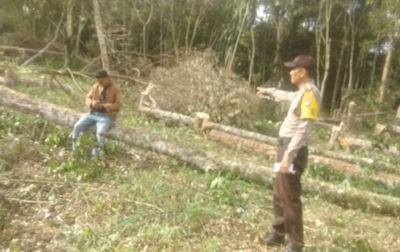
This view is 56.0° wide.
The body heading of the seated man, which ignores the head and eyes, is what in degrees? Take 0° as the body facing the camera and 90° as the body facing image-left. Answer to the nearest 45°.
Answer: approximately 45°

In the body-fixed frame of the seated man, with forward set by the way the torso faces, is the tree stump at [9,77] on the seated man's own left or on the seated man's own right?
on the seated man's own right

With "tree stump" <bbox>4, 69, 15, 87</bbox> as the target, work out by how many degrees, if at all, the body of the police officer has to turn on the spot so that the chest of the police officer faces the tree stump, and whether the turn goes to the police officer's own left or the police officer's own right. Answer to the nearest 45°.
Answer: approximately 45° to the police officer's own right

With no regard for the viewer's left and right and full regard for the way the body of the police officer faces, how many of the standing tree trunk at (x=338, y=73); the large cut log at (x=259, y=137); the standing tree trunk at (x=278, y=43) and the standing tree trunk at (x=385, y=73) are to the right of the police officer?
4

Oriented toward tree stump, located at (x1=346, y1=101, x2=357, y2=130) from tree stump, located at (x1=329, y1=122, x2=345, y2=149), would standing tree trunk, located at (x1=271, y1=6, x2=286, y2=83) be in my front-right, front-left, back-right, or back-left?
front-left

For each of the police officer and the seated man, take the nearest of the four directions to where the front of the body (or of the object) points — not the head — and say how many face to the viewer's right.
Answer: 0

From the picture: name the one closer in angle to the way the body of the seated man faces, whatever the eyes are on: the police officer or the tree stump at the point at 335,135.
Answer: the police officer

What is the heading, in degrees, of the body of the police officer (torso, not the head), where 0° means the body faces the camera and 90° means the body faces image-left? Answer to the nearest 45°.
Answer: approximately 90°

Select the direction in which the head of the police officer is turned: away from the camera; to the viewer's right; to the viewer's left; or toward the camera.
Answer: to the viewer's left

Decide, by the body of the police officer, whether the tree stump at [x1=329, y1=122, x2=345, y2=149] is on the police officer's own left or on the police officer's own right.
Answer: on the police officer's own right

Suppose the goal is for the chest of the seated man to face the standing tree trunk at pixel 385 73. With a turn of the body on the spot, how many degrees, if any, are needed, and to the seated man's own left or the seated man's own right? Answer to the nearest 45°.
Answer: approximately 180°

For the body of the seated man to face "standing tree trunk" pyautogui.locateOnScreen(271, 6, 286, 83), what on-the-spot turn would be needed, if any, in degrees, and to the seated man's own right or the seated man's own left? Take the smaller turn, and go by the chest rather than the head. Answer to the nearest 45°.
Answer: approximately 180°

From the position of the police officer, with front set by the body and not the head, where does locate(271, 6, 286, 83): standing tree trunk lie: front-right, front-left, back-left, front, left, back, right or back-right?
right

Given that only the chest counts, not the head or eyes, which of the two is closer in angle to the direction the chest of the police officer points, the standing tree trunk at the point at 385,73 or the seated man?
the seated man

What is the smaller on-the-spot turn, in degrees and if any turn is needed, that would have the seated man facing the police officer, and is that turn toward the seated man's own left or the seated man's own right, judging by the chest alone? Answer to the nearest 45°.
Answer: approximately 90° to the seated man's own left

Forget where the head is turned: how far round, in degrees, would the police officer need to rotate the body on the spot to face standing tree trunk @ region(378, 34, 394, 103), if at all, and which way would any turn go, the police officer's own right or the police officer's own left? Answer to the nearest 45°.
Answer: approximately 90° to the police officer's own right

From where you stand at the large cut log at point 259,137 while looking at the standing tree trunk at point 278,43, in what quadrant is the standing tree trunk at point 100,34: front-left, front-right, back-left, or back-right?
front-left

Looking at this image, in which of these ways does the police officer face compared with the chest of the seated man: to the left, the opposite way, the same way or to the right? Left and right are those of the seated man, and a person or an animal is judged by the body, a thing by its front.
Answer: to the right

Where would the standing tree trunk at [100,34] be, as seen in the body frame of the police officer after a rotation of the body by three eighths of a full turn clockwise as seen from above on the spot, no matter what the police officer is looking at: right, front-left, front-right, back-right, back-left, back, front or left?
left

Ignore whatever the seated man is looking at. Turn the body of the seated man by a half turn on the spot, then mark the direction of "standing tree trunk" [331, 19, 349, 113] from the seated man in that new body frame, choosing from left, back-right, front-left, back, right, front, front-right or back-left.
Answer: front
